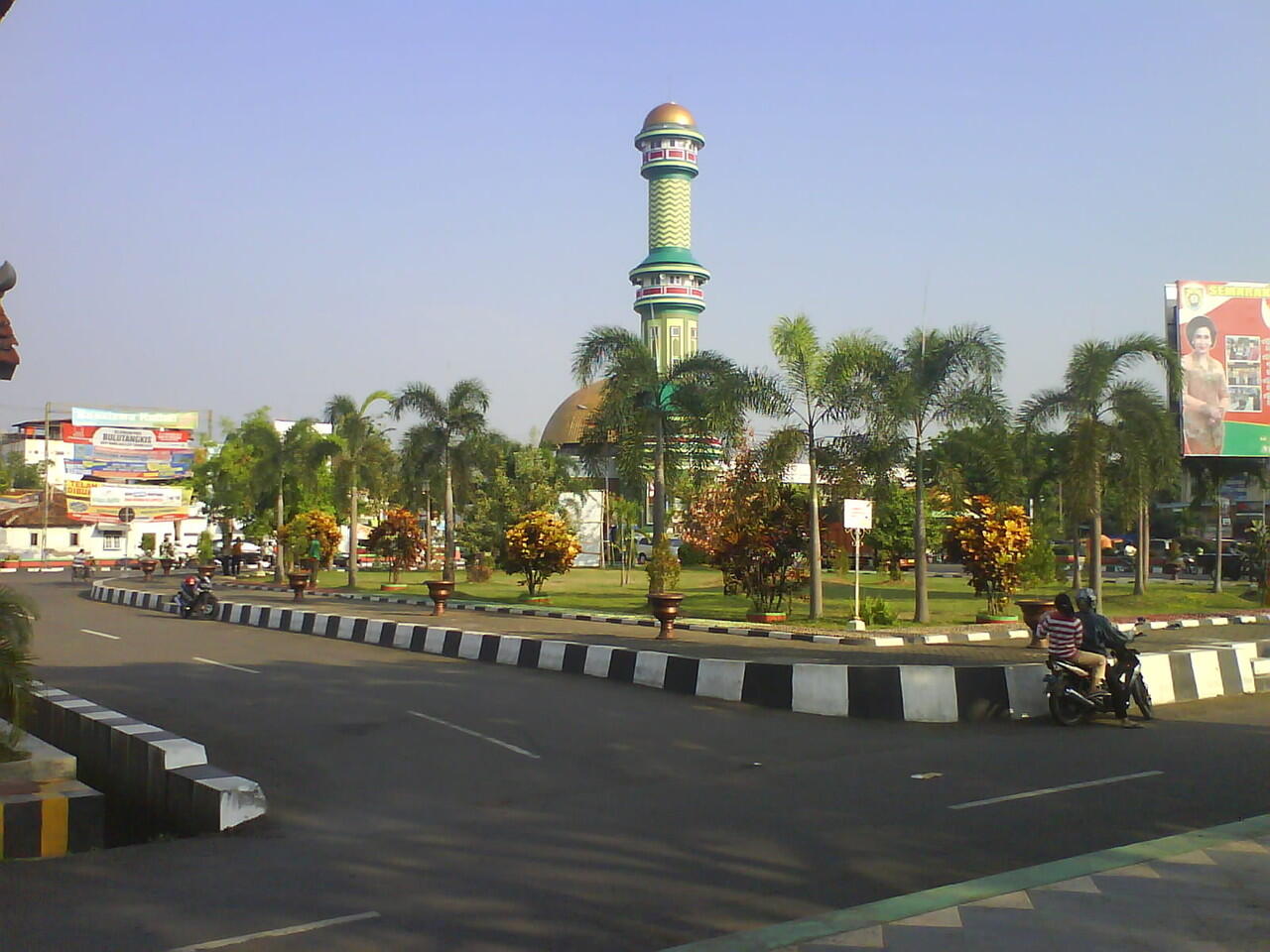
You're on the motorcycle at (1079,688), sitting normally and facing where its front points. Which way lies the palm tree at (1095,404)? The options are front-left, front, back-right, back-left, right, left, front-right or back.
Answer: front-left

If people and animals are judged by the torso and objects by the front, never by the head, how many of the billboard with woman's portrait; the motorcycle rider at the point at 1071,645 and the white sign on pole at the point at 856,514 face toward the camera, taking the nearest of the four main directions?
2

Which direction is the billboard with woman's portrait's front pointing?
toward the camera

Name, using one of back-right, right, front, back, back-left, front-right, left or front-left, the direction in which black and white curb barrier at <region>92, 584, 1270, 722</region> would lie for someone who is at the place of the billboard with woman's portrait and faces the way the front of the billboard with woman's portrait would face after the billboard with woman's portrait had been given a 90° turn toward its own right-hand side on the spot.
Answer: left

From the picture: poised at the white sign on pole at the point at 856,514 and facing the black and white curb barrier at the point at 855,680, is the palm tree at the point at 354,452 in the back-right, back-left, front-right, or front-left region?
back-right

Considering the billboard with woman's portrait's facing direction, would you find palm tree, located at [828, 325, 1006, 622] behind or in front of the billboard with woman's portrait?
in front

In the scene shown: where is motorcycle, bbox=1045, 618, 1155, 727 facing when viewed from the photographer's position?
facing away from the viewer and to the right of the viewer

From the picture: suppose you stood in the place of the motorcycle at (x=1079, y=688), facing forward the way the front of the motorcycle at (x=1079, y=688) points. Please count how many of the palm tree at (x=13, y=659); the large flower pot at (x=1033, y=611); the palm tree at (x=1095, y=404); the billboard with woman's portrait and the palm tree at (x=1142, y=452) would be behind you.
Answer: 1

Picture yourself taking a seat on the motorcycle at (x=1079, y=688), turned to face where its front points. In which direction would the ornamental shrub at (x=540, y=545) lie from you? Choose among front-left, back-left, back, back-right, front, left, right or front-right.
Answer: left

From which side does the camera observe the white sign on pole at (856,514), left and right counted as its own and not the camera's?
front

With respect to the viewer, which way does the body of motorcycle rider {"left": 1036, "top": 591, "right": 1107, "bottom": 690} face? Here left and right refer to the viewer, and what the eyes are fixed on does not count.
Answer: facing away from the viewer and to the right of the viewer

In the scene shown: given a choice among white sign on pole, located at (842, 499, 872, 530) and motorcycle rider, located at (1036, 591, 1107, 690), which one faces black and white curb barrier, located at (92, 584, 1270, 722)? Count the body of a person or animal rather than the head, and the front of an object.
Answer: the white sign on pole

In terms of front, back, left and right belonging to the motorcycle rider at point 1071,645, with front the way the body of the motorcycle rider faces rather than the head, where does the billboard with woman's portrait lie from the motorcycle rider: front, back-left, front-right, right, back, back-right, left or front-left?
front-left
